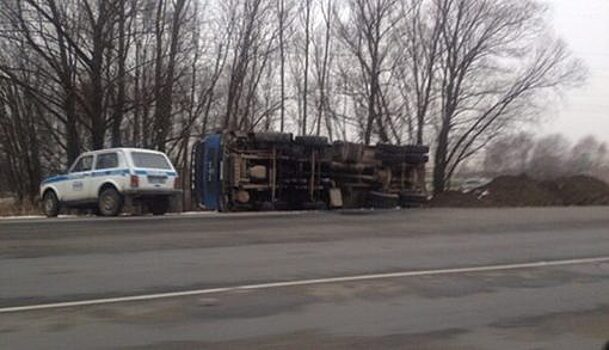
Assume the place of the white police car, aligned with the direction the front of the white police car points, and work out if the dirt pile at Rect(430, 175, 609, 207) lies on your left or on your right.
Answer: on your right

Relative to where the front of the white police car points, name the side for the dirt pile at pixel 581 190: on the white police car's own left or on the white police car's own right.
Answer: on the white police car's own right

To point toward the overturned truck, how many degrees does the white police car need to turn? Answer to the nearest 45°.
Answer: approximately 135° to its right

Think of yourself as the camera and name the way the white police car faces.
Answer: facing away from the viewer and to the left of the viewer
